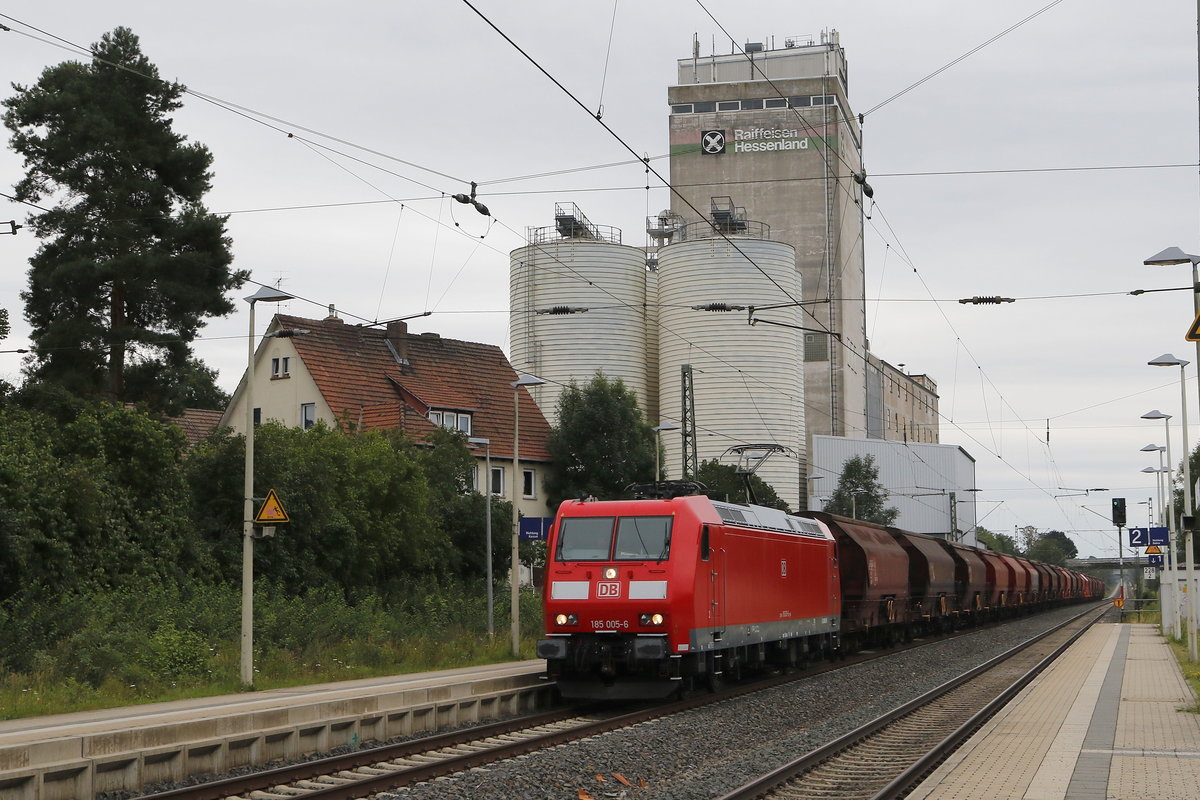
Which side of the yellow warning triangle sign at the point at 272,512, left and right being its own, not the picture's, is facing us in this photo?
front

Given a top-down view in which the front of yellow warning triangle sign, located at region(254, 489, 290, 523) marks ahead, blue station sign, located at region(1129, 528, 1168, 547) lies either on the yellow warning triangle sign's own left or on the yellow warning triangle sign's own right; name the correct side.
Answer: on the yellow warning triangle sign's own left

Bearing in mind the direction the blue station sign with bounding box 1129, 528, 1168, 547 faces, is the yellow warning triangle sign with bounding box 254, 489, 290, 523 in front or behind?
in front

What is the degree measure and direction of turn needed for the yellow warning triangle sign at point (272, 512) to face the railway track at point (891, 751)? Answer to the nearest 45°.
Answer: approximately 45° to its left

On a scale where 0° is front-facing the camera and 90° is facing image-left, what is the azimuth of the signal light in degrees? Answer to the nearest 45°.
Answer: approximately 0°

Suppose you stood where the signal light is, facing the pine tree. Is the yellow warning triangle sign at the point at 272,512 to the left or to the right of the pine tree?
left

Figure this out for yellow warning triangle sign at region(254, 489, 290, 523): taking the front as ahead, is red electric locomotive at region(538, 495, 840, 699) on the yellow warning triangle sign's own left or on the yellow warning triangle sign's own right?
on the yellow warning triangle sign's own left

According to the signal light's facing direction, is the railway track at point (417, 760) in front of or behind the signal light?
in front

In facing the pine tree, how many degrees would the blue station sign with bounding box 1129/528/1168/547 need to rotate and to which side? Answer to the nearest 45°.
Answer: approximately 45° to its right
